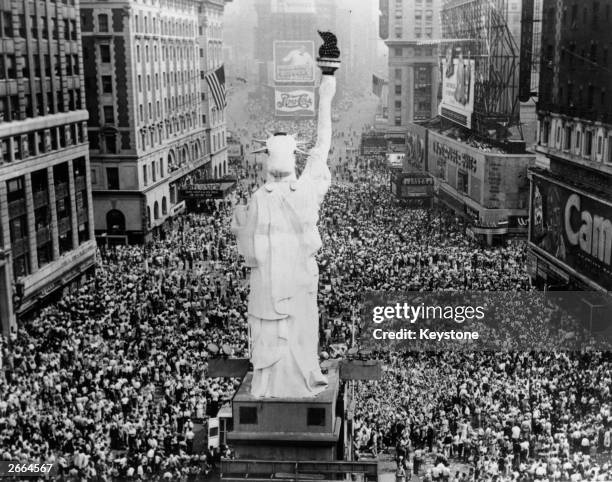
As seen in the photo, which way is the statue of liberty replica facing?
away from the camera

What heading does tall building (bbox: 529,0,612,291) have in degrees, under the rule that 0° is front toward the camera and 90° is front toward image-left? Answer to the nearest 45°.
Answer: approximately 45°

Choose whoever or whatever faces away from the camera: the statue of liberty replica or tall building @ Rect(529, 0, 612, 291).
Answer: the statue of liberty replica

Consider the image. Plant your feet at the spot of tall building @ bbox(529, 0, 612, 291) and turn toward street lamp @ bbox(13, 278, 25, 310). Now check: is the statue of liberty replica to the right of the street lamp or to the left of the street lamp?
left

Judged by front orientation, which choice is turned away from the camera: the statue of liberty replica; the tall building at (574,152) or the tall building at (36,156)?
the statue of liberty replica

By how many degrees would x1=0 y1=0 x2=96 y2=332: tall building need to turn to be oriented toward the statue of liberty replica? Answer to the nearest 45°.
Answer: approximately 45° to its right

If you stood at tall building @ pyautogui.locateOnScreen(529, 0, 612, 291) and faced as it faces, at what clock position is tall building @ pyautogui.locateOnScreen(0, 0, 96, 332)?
tall building @ pyautogui.locateOnScreen(0, 0, 96, 332) is roughly at 1 o'clock from tall building @ pyautogui.locateOnScreen(529, 0, 612, 291).

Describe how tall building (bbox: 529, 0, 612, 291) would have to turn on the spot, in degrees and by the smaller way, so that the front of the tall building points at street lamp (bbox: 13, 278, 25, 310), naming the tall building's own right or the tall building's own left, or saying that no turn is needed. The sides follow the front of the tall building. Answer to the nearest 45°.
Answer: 0° — it already faces it

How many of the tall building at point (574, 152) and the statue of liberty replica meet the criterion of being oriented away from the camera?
1

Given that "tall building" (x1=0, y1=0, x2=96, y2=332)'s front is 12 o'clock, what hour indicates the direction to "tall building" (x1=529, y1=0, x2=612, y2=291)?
"tall building" (x1=529, y1=0, x2=612, y2=291) is roughly at 11 o'clock from "tall building" (x1=0, y1=0, x2=96, y2=332).
